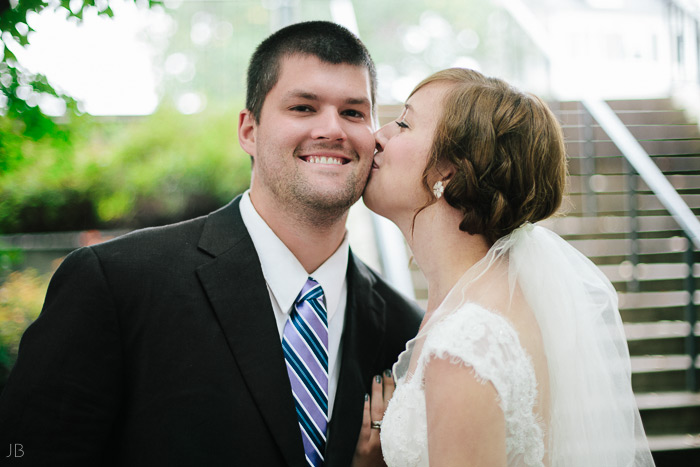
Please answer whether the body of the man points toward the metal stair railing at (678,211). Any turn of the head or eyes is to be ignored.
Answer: no

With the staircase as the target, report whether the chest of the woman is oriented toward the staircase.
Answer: no

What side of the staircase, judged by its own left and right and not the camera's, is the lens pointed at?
front

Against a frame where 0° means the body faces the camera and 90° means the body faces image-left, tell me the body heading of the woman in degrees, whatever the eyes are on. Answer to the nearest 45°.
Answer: approximately 90°

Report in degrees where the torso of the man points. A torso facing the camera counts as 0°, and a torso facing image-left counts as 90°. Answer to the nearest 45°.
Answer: approximately 315°

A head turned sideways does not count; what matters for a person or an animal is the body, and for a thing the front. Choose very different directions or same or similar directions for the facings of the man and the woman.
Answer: very different directions

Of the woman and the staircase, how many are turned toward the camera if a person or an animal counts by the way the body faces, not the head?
1

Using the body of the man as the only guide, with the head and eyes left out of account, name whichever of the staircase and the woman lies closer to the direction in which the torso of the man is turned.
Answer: the woman

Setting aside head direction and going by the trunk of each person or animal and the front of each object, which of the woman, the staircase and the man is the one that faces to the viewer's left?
the woman

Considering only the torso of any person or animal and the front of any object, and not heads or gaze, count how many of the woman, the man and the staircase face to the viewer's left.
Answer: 1

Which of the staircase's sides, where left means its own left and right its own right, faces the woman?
front

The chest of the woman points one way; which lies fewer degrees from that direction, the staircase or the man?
the man

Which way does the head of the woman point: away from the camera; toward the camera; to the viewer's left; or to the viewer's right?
to the viewer's left
